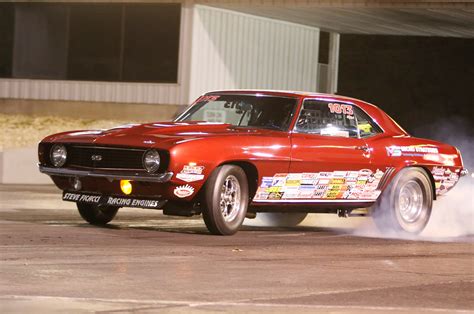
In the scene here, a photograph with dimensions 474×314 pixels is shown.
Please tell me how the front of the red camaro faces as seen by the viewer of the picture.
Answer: facing the viewer and to the left of the viewer
